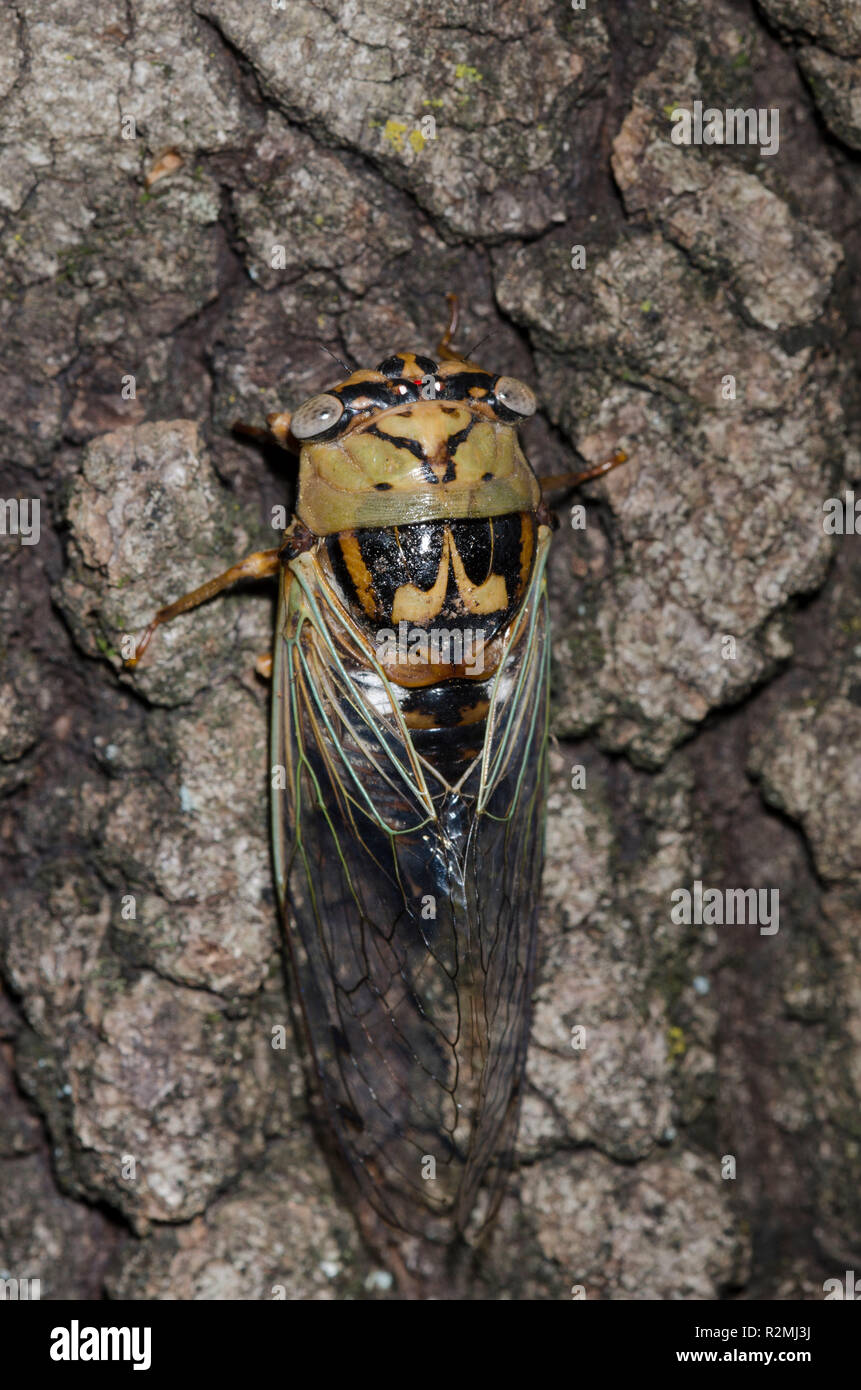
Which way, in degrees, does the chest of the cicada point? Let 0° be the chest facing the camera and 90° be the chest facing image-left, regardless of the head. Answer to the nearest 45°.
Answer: approximately 180°
